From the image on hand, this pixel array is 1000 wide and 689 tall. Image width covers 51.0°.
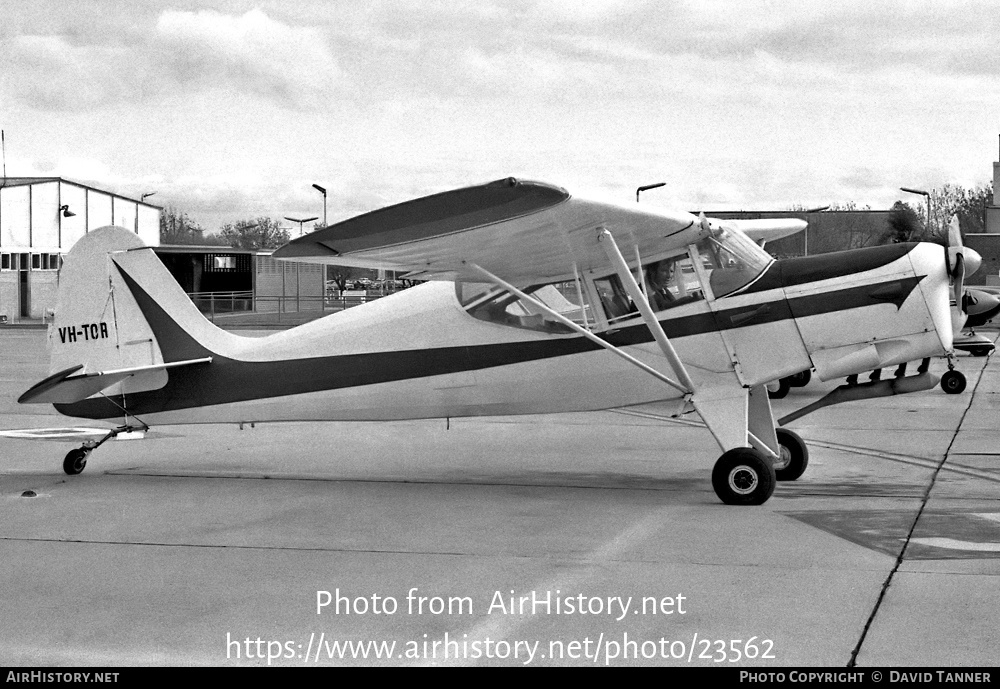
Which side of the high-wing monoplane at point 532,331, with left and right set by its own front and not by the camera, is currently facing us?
right
